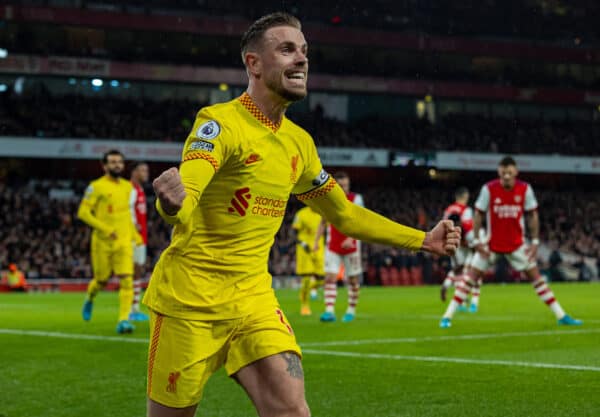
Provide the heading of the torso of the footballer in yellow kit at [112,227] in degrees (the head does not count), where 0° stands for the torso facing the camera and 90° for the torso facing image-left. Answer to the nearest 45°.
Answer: approximately 315°

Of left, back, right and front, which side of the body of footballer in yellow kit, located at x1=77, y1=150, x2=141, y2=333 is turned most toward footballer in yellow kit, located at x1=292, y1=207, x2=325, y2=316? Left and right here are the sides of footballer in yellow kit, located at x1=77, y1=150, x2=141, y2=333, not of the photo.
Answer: left

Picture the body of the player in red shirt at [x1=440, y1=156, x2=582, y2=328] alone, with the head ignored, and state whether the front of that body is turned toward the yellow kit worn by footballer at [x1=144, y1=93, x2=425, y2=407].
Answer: yes

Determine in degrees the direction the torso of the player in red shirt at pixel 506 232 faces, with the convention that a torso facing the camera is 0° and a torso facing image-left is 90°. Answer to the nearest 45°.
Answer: approximately 0°

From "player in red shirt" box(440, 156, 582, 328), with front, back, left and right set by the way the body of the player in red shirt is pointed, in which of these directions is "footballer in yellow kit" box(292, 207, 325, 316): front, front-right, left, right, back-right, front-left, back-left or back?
back-right

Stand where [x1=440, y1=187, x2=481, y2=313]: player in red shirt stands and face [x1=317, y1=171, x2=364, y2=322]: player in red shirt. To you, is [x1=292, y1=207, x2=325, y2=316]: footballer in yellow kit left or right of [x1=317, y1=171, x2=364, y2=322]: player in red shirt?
right

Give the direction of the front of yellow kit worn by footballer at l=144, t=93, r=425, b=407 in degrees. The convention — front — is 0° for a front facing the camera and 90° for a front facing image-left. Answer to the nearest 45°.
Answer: approximately 315°

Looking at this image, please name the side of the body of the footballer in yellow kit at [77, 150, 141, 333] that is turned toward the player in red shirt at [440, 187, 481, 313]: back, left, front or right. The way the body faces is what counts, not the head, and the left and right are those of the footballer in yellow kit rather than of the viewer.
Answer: left

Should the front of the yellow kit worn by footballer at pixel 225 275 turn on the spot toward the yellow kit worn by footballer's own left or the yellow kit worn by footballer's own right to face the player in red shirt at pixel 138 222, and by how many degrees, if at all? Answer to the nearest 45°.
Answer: approximately 135° to the yellow kit worn by footballer's own left
